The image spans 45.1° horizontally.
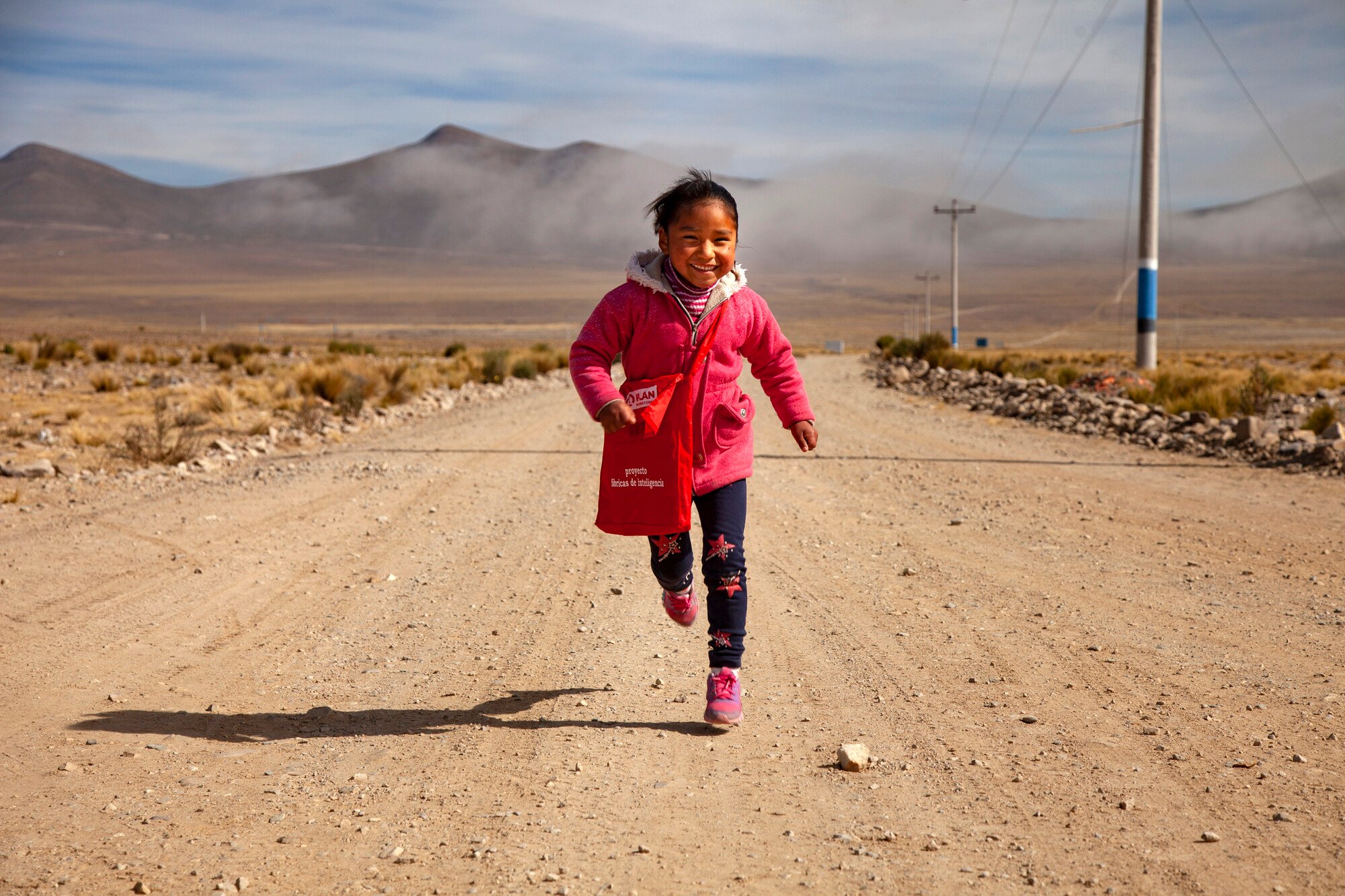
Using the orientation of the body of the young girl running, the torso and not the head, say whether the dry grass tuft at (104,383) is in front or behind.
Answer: behind

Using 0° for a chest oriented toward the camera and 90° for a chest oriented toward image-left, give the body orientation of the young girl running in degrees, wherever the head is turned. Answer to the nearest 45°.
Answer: approximately 0°

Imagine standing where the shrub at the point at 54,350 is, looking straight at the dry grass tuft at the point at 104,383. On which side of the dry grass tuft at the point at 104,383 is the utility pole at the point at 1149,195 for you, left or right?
left

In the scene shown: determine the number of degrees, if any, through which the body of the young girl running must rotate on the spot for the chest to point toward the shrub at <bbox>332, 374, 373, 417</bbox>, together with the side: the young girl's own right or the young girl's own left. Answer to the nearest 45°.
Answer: approximately 180°

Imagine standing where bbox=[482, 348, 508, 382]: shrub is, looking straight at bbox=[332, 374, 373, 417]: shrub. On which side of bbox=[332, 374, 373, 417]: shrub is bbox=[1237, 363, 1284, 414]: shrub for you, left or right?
left

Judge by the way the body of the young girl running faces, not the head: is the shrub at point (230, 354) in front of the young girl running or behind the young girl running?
behind

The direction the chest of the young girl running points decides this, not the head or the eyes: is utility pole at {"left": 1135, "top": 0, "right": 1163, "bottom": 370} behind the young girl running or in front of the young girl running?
behind

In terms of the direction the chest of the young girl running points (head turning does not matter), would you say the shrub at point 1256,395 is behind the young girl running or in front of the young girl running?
behind

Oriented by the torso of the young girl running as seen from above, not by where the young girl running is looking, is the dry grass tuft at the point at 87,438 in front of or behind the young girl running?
behind
